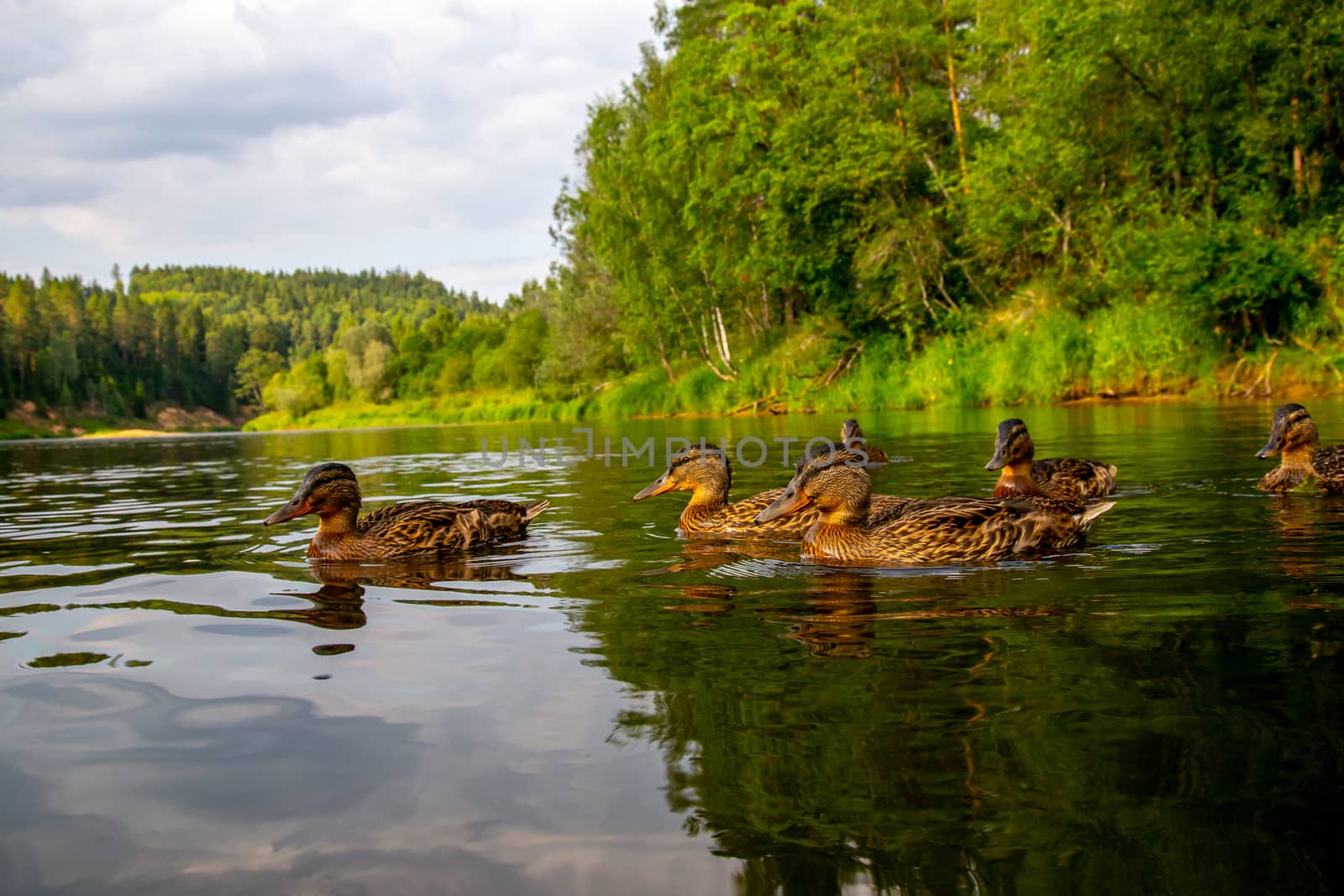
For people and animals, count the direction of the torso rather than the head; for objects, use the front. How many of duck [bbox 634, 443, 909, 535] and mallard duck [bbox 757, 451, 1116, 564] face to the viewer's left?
2

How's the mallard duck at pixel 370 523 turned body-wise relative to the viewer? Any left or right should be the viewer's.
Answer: facing to the left of the viewer

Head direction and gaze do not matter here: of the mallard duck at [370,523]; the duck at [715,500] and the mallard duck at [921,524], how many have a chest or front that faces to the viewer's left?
3

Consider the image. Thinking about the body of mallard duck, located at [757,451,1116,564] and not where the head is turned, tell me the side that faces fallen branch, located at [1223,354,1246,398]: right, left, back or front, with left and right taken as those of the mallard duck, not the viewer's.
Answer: right

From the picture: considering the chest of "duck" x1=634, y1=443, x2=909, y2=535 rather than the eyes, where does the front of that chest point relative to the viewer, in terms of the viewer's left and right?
facing to the left of the viewer

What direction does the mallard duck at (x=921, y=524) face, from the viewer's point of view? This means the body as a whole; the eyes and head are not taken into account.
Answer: to the viewer's left

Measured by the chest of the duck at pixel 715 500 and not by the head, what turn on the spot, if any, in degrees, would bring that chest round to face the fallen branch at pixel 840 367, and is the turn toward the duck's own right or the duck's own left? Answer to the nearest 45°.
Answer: approximately 90° to the duck's own right

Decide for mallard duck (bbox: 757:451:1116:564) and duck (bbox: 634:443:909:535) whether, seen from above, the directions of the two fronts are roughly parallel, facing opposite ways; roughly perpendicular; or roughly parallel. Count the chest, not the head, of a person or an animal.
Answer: roughly parallel

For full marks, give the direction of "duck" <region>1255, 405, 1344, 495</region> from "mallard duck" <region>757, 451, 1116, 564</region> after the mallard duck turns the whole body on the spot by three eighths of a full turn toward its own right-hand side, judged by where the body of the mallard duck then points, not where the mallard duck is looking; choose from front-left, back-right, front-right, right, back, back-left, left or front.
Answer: front

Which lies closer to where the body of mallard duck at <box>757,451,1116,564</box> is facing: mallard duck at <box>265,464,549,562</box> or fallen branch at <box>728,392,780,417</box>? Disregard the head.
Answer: the mallard duck

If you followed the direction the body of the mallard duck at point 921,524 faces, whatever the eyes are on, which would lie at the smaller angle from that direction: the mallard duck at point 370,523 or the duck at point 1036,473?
the mallard duck

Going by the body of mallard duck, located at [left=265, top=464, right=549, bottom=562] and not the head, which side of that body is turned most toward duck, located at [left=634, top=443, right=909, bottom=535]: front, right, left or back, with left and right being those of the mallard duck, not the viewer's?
back

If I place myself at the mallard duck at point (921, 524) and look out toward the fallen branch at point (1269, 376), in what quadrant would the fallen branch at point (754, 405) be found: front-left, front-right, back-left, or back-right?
front-left

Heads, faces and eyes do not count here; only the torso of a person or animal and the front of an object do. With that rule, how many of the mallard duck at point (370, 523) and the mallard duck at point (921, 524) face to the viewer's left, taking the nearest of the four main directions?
2

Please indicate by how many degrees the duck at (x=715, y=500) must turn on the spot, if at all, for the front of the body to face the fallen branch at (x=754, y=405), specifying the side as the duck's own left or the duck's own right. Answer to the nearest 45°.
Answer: approximately 90° to the duck's own right

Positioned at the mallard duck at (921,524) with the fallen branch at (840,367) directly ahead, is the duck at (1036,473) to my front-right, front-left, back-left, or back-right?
front-right
